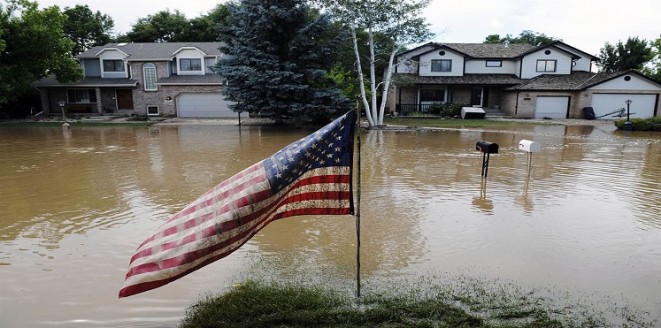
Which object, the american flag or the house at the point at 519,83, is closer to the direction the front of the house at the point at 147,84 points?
the american flag

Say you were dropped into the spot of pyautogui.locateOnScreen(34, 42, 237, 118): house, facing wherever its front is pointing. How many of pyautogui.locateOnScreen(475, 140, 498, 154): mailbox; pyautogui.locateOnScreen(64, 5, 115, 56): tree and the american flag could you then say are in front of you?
2

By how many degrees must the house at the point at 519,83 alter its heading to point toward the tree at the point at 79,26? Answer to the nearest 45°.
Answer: approximately 90° to its right

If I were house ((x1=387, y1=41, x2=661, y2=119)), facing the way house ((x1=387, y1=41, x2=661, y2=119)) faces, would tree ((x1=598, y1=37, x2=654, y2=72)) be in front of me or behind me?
behind

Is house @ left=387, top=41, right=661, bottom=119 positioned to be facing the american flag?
yes

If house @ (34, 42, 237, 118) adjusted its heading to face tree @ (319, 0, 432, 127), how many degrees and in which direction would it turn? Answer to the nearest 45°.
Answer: approximately 45° to its left

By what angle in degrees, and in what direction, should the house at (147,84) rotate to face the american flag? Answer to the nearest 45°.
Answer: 0° — it already faces it

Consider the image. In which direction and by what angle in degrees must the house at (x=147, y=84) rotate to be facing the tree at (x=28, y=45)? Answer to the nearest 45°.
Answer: approximately 45° to its right

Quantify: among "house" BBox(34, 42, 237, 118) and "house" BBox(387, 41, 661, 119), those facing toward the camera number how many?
2

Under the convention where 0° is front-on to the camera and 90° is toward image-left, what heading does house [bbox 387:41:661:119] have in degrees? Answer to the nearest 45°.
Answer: approximately 0°

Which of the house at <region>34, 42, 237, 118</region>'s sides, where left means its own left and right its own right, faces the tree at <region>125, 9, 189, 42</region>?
back

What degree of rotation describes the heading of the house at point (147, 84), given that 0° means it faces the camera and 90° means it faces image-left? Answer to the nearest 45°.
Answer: approximately 0°

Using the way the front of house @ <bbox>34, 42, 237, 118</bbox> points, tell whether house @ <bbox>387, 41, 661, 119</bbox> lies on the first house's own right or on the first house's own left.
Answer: on the first house's own left
